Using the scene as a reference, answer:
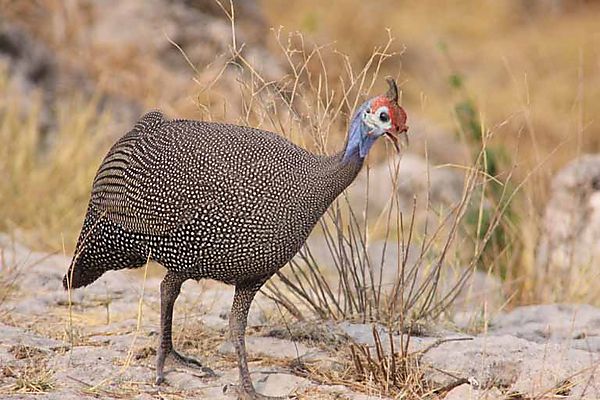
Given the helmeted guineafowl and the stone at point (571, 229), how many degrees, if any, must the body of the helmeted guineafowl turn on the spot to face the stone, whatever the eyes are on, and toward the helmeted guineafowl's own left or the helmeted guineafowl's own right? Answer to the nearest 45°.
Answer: approximately 45° to the helmeted guineafowl's own left

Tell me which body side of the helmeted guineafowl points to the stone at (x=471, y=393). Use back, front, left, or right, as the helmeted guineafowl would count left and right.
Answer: front

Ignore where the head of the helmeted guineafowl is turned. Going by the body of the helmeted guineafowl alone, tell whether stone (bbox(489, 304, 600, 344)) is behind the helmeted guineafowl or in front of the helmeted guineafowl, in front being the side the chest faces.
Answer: in front

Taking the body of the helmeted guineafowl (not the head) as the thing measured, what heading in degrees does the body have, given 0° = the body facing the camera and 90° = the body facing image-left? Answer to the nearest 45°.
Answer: approximately 270°

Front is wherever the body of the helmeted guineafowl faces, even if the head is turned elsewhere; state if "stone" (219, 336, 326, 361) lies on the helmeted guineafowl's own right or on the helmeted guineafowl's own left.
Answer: on the helmeted guineafowl's own left

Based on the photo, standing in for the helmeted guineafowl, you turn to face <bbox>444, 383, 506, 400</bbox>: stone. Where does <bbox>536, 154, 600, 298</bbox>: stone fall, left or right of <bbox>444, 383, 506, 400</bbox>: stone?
left
